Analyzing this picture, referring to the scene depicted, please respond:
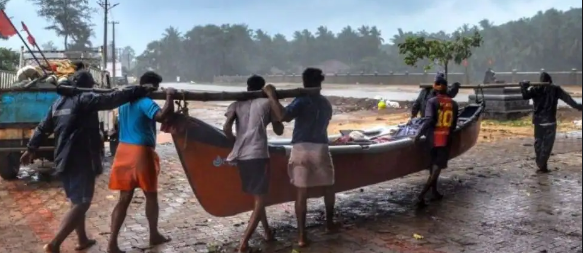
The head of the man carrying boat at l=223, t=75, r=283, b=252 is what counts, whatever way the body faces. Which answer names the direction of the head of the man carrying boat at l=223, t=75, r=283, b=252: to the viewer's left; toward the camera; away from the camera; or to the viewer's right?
away from the camera

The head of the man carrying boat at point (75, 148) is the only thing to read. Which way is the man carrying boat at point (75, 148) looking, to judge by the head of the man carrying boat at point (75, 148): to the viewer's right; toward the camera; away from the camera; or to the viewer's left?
away from the camera

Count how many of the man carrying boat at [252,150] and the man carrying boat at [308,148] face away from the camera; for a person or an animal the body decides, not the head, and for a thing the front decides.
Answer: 2

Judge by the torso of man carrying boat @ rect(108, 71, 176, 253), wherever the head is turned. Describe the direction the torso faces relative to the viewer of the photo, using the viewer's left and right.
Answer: facing away from the viewer and to the right of the viewer

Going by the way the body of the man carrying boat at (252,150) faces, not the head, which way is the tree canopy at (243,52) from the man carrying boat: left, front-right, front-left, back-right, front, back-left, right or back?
front

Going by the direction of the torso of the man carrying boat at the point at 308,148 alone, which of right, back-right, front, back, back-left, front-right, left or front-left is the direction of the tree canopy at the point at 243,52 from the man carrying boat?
front

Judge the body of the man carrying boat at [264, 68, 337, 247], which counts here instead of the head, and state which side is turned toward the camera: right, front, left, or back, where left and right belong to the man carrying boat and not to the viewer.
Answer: back

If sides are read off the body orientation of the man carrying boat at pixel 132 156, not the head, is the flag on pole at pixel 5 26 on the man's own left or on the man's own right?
on the man's own left

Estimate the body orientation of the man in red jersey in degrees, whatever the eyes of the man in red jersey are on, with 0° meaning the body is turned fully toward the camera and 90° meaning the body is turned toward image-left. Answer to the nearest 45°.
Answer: approximately 135°

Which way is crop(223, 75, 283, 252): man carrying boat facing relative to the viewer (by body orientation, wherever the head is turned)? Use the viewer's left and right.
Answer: facing away from the viewer
